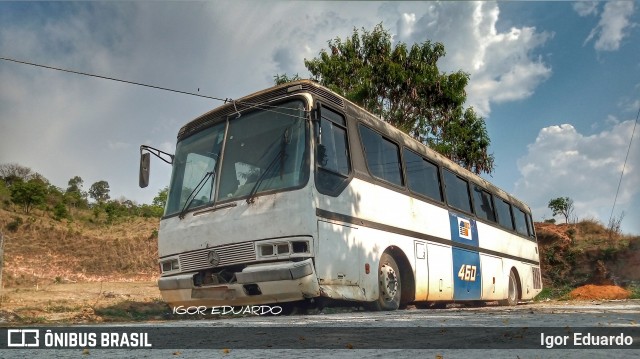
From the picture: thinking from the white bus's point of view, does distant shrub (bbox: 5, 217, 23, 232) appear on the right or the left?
on its right

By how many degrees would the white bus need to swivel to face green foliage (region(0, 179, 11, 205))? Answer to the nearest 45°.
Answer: approximately 90° to its right

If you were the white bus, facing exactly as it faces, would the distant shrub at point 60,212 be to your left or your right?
on your right

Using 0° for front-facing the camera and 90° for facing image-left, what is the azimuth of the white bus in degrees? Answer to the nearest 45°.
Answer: approximately 45°

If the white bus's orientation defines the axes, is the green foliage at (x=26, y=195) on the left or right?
on its right

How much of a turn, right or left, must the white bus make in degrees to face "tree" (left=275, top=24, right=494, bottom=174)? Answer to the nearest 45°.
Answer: approximately 135° to its right
